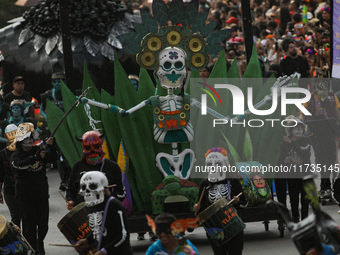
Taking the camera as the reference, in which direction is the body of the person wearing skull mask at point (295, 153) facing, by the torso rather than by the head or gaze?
toward the camera

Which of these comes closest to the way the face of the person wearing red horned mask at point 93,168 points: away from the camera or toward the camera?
toward the camera

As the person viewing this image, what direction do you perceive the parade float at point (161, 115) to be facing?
facing the viewer

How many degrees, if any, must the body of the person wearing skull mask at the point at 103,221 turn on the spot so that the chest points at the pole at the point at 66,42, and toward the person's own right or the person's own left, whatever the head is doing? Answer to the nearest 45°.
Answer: approximately 135° to the person's own right

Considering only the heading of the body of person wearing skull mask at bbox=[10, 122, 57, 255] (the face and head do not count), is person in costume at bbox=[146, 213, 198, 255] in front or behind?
in front

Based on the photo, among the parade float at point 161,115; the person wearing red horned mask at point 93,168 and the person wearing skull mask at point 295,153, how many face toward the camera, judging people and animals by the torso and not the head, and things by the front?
3

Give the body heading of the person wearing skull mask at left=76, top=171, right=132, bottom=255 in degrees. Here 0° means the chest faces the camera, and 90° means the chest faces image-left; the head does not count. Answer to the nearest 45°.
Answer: approximately 45°

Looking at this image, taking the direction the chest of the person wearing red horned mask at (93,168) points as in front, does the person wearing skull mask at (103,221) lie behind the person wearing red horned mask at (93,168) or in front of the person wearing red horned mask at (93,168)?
in front

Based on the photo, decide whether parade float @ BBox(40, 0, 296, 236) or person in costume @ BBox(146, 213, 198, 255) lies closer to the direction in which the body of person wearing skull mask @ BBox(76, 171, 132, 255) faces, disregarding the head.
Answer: the person in costume

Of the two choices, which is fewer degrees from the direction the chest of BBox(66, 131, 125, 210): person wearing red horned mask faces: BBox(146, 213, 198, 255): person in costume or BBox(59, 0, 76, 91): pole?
the person in costume

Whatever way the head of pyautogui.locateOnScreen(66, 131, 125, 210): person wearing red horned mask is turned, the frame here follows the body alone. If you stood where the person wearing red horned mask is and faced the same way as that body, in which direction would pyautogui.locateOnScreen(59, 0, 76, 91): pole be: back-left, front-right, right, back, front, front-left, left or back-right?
back

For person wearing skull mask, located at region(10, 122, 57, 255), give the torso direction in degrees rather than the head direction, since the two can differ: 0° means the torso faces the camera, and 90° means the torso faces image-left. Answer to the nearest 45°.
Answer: approximately 315°

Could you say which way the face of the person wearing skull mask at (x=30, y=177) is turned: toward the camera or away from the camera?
toward the camera

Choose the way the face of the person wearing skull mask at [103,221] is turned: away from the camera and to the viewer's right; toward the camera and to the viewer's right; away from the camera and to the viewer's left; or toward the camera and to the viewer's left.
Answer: toward the camera and to the viewer's left
